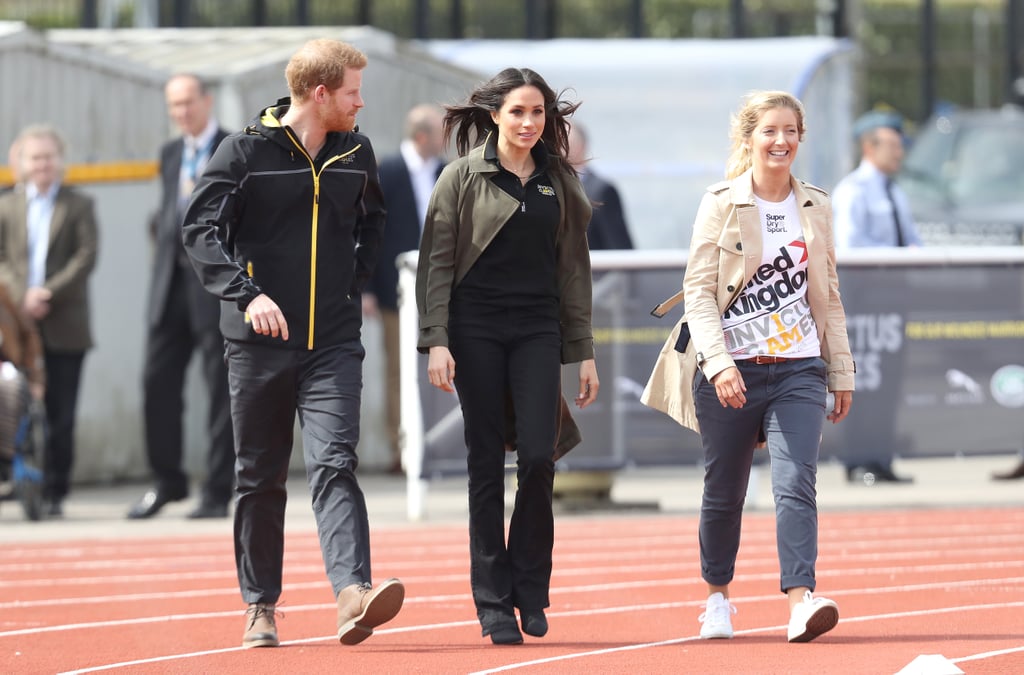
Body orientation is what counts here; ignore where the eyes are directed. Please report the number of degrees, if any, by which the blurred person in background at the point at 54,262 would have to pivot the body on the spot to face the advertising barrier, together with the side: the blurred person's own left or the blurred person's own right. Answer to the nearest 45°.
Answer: approximately 90° to the blurred person's own left

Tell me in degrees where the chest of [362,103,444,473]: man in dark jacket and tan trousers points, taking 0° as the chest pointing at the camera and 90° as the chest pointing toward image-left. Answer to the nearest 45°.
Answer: approximately 315°

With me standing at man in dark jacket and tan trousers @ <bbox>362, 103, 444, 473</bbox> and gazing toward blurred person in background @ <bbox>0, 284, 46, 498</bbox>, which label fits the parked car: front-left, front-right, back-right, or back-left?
back-right

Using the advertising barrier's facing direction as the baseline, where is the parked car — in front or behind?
behind

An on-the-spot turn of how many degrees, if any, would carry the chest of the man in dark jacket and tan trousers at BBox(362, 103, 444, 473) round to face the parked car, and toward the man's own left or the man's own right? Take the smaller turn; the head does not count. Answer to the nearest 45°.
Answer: approximately 90° to the man's own left

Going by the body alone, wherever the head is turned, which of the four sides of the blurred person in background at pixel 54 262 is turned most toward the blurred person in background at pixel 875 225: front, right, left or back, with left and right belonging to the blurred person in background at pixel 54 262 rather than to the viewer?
left

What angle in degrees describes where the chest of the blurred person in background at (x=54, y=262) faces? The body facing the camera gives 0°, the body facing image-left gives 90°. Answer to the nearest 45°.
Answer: approximately 0°

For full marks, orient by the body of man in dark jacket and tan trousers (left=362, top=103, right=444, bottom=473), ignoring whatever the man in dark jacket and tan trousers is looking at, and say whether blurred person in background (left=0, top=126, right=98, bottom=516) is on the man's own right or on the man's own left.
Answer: on the man's own right

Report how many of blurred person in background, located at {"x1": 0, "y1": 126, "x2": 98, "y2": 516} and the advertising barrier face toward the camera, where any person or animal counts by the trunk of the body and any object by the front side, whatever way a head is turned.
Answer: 2

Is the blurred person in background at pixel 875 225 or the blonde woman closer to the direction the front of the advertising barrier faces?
the blonde woman

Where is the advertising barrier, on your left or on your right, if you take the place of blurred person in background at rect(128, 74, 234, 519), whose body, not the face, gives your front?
on your left

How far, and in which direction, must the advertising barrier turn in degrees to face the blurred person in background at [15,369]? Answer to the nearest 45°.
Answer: approximately 90° to its right
